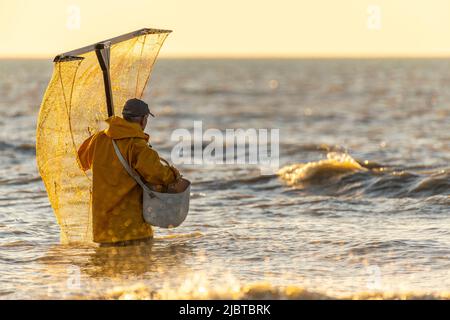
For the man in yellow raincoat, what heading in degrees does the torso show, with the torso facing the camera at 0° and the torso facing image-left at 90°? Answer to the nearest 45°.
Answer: approximately 225°

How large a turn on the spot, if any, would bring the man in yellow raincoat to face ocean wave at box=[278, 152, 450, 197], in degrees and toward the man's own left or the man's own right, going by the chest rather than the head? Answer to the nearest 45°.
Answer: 0° — they already face it

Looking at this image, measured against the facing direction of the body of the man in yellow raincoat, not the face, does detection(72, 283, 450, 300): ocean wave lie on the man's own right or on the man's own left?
on the man's own right

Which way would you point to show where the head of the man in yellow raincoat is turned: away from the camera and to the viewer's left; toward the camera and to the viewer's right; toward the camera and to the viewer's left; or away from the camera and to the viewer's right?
away from the camera and to the viewer's right
